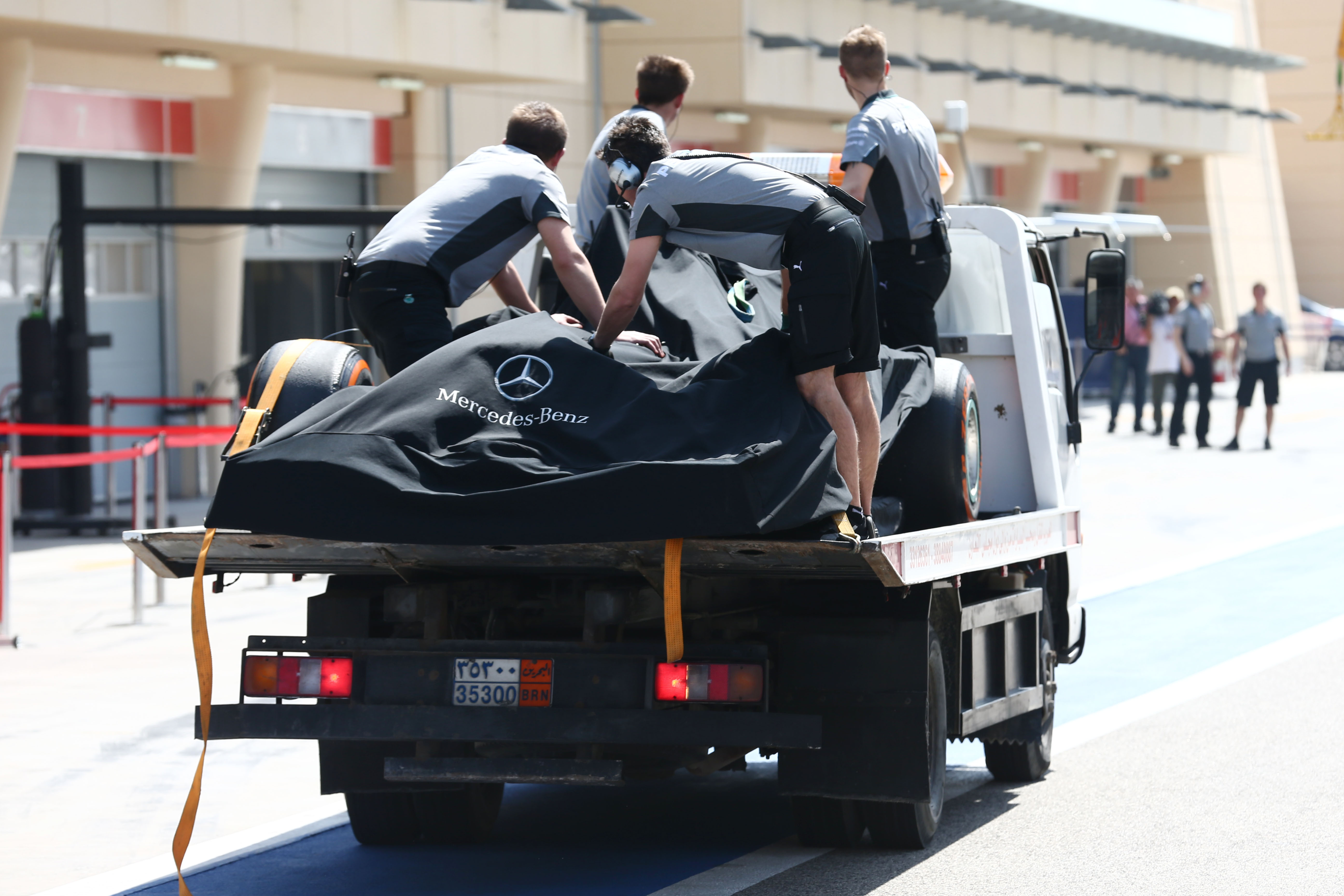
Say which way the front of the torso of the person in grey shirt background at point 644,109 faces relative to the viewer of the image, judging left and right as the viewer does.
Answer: facing away from the viewer and to the right of the viewer

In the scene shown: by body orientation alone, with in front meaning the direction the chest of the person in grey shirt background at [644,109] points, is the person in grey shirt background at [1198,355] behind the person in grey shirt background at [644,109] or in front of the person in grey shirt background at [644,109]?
in front

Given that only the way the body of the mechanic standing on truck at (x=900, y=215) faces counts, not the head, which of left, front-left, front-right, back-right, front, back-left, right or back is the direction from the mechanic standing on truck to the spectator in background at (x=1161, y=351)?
front-right

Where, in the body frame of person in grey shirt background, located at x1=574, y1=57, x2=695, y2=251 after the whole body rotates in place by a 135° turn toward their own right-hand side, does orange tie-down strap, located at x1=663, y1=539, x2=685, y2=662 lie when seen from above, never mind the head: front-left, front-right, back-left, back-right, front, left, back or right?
front

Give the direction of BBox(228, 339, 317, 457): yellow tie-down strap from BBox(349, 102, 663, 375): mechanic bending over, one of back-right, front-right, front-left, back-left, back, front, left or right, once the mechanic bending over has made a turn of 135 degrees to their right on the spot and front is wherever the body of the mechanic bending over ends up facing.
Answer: front-right

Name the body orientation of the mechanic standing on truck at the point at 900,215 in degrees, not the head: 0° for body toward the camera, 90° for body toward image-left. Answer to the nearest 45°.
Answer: approximately 135°

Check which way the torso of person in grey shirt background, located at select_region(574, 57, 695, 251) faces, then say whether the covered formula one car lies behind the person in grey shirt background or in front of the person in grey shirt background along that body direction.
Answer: behind

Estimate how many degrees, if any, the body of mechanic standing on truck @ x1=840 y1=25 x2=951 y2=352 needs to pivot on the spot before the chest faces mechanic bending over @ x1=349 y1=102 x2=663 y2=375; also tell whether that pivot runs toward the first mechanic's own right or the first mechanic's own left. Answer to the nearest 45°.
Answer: approximately 90° to the first mechanic's own left

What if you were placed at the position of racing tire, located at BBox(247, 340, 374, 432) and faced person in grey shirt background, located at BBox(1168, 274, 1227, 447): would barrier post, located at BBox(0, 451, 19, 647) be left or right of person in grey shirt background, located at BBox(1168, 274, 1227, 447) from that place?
left

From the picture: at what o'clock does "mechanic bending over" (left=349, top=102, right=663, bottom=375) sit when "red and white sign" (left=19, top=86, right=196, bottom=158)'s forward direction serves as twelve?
The mechanic bending over is roughly at 12 o'clock from the red and white sign.
